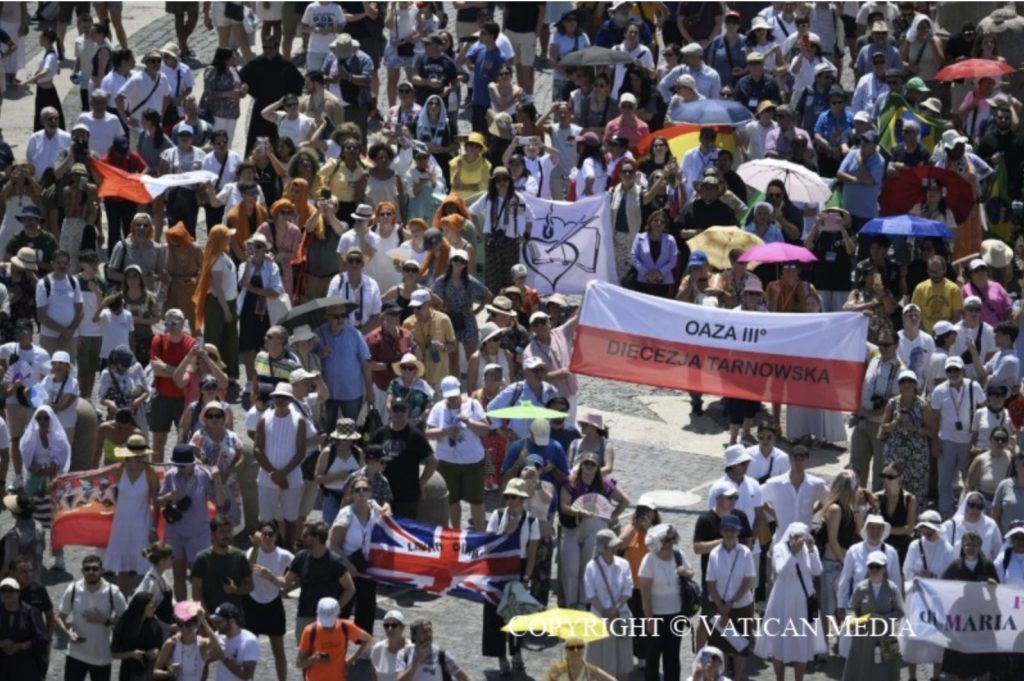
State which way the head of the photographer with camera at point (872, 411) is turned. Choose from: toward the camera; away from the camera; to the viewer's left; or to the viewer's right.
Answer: toward the camera

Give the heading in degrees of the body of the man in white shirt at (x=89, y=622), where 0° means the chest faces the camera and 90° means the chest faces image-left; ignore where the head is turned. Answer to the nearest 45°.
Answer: approximately 0°

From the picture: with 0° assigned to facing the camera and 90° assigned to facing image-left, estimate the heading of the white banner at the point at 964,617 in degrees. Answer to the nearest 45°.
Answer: approximately 0°

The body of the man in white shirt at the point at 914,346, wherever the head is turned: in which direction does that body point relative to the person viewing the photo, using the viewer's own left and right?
facing the viewer

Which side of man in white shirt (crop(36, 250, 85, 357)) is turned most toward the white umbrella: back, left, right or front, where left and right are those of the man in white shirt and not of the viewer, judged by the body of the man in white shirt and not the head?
left

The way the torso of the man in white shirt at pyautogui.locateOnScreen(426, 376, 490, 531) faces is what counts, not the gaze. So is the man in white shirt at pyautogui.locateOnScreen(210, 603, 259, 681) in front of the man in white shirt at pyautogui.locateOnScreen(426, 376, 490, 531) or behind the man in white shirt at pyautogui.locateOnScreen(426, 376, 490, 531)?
in front

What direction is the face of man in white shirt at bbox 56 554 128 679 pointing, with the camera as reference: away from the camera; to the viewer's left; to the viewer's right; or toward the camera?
toward the camera

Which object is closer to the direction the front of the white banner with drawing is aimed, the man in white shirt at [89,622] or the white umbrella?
the man in white shirt

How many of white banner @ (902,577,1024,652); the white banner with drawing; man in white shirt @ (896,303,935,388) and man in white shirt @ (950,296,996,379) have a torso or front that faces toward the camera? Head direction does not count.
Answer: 4

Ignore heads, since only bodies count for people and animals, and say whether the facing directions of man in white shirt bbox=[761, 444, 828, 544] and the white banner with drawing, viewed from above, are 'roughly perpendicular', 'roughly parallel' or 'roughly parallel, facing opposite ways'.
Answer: roughly parallel

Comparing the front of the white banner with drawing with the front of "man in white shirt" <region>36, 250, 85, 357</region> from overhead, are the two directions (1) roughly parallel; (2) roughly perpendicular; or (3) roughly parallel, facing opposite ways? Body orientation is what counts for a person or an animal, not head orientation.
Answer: roughly parallel

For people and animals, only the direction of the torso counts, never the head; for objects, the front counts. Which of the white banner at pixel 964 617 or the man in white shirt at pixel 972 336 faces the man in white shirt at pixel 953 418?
the man in white shirt at pixel 972 336

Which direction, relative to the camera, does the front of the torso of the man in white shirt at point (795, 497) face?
toward the camera

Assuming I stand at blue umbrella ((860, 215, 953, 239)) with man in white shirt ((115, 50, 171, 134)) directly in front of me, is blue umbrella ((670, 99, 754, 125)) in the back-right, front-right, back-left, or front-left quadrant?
front-right
